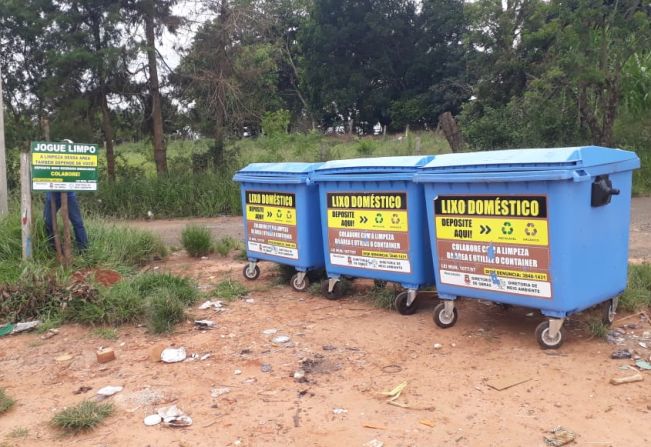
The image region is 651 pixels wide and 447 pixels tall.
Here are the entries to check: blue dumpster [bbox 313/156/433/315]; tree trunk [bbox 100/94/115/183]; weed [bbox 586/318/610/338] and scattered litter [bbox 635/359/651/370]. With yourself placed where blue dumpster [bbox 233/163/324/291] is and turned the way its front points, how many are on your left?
3

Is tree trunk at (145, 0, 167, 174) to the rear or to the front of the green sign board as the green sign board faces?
to the rear

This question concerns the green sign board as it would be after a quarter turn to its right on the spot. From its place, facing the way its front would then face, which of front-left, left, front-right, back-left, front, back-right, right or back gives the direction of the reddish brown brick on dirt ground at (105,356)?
left

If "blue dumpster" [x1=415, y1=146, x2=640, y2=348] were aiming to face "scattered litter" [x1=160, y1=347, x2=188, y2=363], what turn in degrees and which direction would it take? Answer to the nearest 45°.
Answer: approximately 45° to its right

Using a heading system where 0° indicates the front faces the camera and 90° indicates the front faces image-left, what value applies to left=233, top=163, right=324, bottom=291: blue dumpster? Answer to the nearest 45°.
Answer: approximately 45°

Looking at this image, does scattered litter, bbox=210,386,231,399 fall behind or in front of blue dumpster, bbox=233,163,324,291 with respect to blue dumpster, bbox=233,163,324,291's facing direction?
in front

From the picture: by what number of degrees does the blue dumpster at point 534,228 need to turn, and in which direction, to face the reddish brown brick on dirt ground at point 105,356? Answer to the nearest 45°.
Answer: approximately 45° to its right

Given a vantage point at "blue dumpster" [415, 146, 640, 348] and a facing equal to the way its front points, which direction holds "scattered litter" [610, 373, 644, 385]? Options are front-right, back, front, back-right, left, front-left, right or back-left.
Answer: left

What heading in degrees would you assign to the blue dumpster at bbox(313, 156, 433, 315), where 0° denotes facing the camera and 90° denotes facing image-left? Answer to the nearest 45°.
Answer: approximately 45°

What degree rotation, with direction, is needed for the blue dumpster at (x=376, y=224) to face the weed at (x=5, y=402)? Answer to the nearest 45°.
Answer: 0° — it already faces it

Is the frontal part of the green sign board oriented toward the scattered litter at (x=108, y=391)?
yes

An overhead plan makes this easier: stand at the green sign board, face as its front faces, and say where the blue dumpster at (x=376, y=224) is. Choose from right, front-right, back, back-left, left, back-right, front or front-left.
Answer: front-left

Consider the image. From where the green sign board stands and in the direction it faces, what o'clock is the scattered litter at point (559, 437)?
The scattered litter is roughly at 11 o'clock from the green sign board.

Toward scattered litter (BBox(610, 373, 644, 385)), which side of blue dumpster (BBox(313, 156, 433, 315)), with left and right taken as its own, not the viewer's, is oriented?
left
